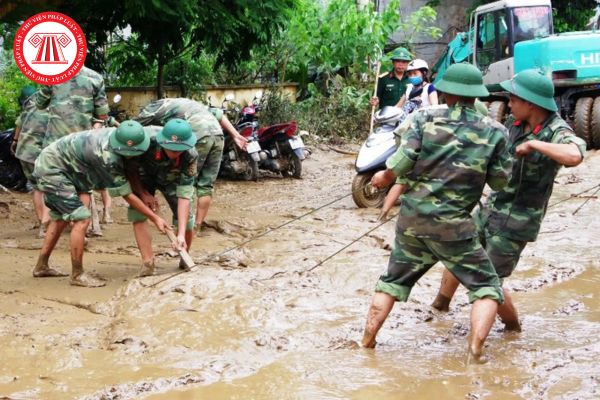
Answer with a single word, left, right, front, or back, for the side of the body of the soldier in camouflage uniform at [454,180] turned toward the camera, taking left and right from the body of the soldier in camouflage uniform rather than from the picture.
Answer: back

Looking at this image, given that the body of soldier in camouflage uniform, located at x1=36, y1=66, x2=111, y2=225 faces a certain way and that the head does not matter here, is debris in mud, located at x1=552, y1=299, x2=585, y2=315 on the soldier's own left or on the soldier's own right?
on the soldier's own right

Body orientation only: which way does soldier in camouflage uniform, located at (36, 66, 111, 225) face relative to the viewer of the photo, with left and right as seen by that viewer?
facing away from the viewer

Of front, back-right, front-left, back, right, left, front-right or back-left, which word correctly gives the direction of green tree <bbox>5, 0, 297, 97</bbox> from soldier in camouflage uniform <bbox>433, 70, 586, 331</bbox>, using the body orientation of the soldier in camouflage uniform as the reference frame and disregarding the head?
right

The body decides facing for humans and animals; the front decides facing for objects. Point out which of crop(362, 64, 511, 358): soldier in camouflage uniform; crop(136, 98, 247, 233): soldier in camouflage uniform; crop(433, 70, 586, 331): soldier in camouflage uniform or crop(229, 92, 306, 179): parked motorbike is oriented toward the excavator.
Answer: crop(362, 64, 511, 358): soldier in camouflage uniform

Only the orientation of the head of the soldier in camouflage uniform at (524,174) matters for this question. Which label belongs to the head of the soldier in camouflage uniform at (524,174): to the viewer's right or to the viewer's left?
to the viewer's left

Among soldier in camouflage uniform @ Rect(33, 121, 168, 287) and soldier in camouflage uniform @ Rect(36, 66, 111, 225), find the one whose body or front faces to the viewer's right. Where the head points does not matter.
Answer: soldier in camouflage uniform @ Rect(33, 121, 168, 287)

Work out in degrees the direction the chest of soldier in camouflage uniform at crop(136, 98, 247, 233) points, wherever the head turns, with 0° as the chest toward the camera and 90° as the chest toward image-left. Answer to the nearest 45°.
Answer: approximately 90°
